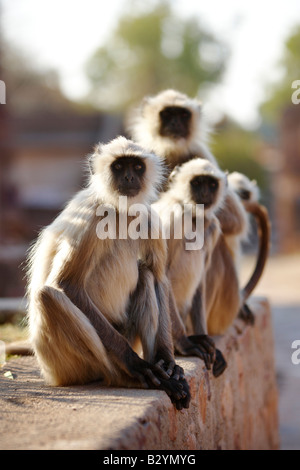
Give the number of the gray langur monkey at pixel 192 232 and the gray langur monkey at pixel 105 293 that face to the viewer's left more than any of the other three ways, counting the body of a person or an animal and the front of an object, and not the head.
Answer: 0

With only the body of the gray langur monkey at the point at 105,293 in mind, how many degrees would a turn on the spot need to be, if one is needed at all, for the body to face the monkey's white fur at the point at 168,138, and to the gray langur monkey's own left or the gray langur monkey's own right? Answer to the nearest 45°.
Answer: approximately 135° to the gray langur monkey's own left

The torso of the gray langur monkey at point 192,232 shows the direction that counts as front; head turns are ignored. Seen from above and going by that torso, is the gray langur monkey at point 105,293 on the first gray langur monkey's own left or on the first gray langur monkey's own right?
on the first gray langur monkey's own right

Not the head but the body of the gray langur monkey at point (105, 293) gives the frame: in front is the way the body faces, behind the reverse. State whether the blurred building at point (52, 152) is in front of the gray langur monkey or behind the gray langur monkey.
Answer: behind

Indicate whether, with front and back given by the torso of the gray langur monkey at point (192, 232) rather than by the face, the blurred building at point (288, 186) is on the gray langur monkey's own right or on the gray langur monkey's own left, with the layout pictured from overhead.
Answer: on the gray langur monkey's own left

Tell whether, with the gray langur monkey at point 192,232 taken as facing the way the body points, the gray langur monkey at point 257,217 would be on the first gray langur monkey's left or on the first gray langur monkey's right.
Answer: on the first gray langur monkey's left

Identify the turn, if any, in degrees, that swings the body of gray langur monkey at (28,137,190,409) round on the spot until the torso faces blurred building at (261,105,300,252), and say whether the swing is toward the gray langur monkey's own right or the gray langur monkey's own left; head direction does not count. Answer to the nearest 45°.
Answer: approximately 135° to the gray langur monkey's own left

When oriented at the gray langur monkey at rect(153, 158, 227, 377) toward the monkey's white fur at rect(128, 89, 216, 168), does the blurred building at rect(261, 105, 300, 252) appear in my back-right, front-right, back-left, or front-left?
front-right

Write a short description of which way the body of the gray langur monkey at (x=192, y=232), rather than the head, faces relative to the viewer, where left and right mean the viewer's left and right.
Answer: facing the viewer and to the right of the viewer

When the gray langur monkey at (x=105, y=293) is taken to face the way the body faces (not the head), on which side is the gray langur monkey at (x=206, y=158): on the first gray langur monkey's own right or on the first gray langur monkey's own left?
on the first gray langur monkey's own left

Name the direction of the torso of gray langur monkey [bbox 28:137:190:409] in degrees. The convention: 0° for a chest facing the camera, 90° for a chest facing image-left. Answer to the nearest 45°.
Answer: approximately 315°
